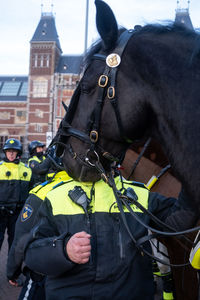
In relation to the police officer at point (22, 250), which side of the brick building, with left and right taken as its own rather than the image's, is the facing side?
front

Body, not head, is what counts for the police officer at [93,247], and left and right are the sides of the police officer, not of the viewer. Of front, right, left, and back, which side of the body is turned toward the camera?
front

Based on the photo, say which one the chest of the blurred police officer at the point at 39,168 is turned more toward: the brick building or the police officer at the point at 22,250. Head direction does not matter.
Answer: the police officer

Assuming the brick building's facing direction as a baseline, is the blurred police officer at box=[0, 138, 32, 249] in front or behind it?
in front

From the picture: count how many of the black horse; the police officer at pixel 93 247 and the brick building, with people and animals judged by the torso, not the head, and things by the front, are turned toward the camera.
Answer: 2

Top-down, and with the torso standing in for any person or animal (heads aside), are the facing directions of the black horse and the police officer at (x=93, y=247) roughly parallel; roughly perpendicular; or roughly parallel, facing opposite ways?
roughly perpendicular

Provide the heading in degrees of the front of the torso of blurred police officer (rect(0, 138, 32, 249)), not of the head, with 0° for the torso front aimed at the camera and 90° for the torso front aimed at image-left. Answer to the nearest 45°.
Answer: approximately 0°

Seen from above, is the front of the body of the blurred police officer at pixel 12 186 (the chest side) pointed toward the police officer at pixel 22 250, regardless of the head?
yes
